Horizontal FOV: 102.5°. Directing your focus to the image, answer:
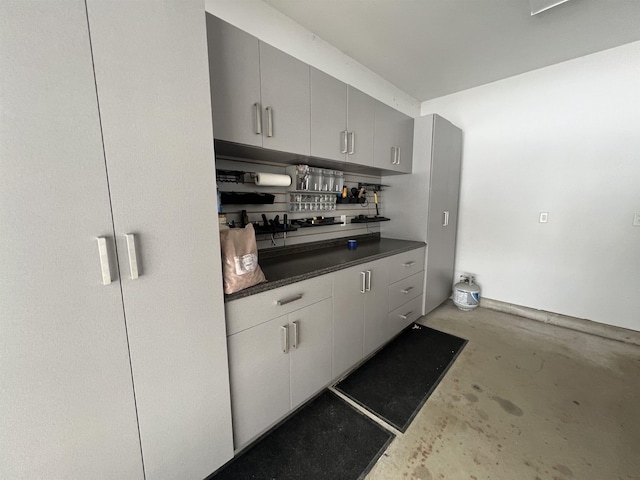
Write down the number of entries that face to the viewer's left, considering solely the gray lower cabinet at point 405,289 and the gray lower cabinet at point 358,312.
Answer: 0

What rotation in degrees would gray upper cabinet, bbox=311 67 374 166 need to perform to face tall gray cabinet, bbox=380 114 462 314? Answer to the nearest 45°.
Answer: approximately 90° to its left

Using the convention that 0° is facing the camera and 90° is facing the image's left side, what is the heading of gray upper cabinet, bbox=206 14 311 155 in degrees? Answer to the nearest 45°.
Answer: approximately 315°

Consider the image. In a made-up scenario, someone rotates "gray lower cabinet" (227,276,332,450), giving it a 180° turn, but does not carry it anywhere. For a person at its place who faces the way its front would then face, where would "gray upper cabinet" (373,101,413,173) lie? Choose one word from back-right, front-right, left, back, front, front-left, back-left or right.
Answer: right

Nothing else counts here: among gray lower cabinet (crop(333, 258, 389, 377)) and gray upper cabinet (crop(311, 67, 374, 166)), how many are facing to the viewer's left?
0

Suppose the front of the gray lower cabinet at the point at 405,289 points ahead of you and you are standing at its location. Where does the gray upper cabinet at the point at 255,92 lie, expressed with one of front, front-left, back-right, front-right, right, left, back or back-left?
right

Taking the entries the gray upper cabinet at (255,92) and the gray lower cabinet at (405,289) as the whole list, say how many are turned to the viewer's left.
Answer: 0

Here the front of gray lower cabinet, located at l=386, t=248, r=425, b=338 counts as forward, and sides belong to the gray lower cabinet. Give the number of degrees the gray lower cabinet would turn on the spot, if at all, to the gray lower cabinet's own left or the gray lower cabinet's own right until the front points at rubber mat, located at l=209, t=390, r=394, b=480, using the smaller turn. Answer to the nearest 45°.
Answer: approximately 45° to the gray lower cabinet's own right

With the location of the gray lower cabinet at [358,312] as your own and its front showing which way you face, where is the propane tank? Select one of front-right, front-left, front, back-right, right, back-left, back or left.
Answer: left

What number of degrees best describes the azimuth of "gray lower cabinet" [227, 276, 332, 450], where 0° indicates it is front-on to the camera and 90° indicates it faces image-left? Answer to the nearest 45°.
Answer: approximately 315°

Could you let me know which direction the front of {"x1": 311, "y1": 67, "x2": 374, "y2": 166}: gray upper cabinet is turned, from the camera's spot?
facing the viewer and to the right of the viewer

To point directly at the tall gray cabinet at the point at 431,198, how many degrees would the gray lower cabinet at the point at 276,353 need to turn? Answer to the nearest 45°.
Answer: approximately 90° to its left
